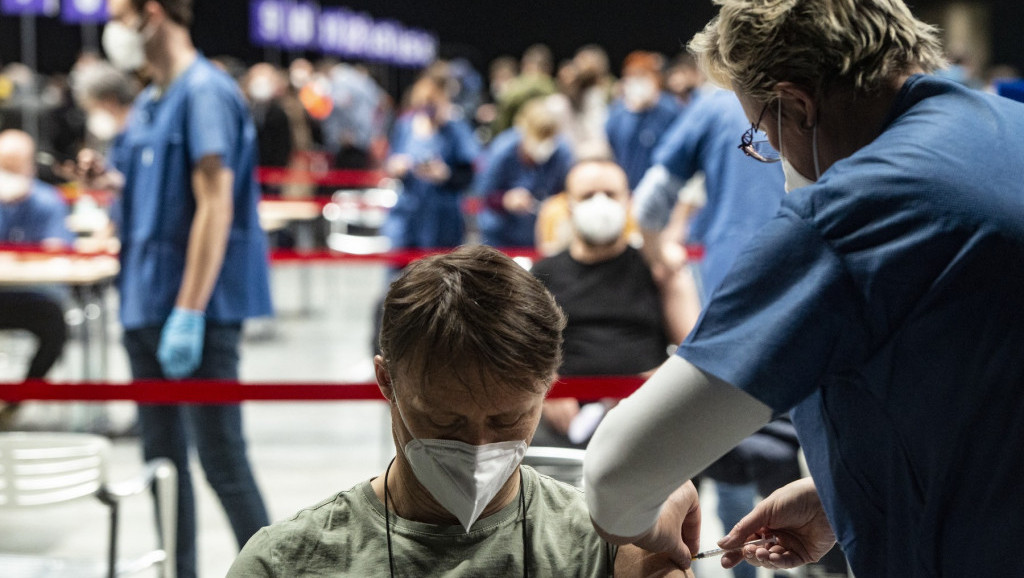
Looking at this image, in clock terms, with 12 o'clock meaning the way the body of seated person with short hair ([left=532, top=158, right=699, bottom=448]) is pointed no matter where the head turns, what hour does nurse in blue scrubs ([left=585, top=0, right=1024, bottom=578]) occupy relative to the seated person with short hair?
The nurse in blue scrubs is roughly at 12 o'clock from the seated person with short hair.

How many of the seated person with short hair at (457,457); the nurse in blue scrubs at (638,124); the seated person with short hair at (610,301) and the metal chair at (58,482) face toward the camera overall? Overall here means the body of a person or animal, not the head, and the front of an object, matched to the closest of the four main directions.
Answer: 3

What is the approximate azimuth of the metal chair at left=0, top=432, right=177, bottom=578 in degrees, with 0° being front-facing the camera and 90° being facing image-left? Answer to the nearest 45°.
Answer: approximately 225°

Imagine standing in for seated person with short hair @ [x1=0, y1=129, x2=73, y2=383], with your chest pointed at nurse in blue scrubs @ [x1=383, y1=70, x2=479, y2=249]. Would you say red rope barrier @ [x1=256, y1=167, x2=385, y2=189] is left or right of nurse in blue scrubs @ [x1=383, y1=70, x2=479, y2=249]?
left

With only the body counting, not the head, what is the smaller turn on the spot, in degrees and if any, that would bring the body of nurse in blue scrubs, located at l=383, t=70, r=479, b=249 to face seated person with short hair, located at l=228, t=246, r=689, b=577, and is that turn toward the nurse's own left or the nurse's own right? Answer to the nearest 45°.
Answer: approximately 45° to the nurse's own left

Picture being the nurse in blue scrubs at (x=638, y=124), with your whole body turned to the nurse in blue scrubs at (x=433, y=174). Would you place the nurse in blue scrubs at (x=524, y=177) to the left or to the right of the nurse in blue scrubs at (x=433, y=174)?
left

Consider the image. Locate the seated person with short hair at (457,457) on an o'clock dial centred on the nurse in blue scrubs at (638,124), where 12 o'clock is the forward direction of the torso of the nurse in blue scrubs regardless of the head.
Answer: The seated person with short hair is roughly at 12 o'clock from the nurse in blue scrubs.

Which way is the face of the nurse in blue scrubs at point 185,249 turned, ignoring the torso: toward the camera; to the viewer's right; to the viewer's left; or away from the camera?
to the viewer's left

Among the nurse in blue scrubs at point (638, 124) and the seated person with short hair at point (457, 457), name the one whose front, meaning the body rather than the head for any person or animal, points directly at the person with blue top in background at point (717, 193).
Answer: the nurse in blue scrubs

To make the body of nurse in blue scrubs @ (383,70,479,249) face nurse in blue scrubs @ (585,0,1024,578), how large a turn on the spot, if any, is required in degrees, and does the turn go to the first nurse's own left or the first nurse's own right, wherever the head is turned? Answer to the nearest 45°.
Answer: approximately 45° to the first nurse's own left

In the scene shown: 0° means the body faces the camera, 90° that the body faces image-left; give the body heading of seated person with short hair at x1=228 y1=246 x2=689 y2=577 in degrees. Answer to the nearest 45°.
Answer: approximately 0°

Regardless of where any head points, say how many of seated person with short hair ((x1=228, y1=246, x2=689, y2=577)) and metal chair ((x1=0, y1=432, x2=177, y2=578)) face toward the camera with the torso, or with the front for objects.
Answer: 1
